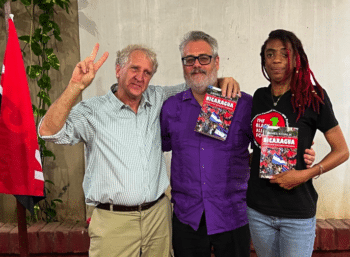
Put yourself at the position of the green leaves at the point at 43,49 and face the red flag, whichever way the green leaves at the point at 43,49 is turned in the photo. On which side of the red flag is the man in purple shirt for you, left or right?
left

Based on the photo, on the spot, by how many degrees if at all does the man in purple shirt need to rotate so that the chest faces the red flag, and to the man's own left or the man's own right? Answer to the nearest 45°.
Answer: approximately 90° to the man's own right

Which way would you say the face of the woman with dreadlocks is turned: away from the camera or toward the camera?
toward the camera

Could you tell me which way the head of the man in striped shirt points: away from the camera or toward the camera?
toward the camera

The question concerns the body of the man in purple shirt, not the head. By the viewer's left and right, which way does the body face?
facing the viewer

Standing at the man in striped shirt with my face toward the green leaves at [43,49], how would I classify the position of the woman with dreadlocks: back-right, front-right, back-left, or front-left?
back-right

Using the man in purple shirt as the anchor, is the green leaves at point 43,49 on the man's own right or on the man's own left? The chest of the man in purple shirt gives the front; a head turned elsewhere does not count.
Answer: on the man's own right
